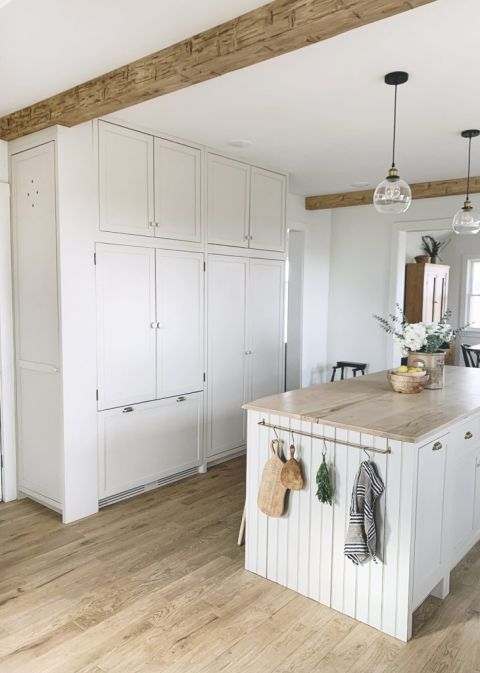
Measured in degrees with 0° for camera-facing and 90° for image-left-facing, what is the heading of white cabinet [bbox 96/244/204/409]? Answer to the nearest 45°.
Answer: approximately 315°

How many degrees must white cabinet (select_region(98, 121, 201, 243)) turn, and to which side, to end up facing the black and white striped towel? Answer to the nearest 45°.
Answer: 0° — it already faces it

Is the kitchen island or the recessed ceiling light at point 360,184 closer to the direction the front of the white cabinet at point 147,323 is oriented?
the kitchen island

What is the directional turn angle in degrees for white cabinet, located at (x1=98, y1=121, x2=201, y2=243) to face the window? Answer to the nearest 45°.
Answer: approximately 90° to its left

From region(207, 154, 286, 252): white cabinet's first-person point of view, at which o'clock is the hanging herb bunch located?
The hanging herb bunch is roughly at 1 o'clock from the white cabinet.

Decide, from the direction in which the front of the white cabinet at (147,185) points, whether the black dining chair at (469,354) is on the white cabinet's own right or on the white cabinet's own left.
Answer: on the white cabinet's own left

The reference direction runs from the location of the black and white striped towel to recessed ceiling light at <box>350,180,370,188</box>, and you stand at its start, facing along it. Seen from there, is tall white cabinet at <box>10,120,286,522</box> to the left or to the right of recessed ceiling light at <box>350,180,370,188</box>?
left

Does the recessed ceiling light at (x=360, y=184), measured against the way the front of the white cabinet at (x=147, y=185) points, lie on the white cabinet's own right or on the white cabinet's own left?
on the white cabinet's own left

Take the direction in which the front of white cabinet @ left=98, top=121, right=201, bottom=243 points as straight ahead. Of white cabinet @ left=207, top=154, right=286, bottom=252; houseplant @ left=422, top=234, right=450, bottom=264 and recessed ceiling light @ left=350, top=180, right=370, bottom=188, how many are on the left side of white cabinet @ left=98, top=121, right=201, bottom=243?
3

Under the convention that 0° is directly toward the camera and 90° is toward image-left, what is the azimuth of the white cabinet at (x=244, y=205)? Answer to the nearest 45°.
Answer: approximately 315°
